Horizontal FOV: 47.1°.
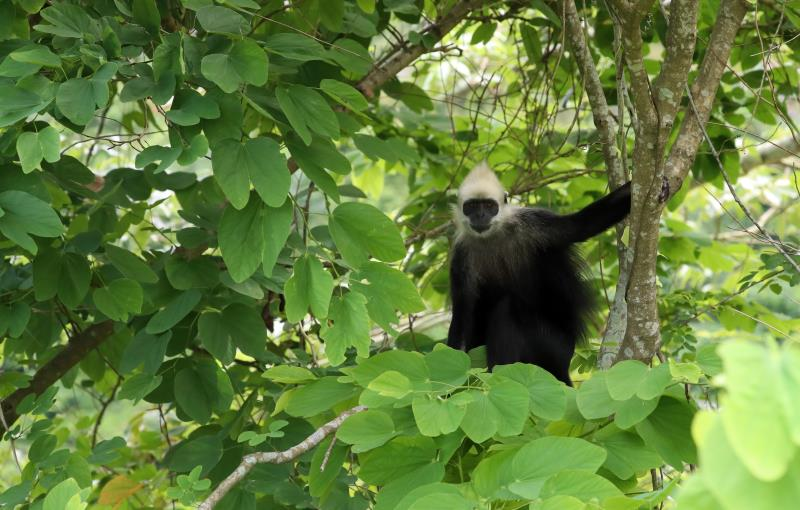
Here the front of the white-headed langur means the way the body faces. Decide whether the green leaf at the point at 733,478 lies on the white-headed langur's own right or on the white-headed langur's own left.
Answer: on the white-headed langur's own left

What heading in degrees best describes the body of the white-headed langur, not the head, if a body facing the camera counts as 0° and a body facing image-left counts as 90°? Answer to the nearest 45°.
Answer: approximately 45°

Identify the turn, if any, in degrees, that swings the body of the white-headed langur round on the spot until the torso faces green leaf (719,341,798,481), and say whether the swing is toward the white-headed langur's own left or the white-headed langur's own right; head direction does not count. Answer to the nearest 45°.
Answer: approximately 45° to the white-headed langur's own left
